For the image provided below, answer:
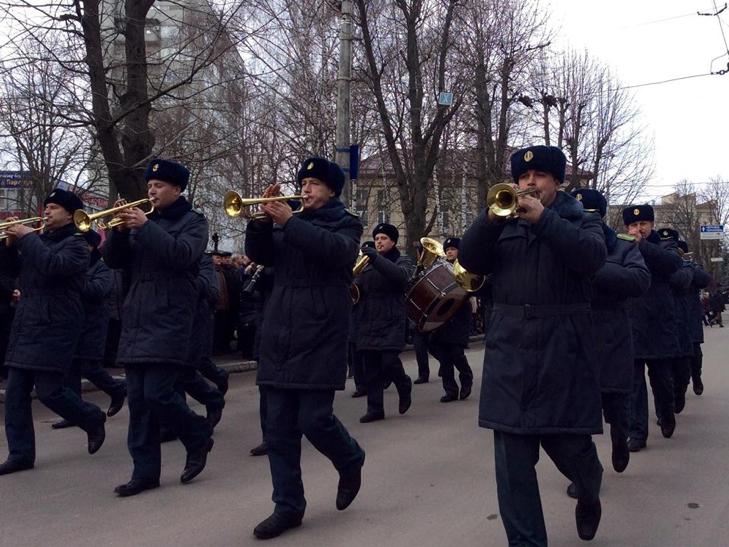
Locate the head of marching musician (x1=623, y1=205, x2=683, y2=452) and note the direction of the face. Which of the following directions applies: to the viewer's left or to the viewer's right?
to the viewer's left

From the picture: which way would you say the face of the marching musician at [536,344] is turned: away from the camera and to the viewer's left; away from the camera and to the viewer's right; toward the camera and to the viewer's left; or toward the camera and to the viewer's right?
toward the camera and to the viewer's left

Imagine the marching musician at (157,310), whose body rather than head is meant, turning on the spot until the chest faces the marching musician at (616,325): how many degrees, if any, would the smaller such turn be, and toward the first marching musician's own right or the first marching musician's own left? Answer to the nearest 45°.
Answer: approximately 135° to the first marching musician's own left

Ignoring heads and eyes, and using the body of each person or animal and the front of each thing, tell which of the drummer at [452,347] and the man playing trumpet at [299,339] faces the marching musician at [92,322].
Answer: the drummer

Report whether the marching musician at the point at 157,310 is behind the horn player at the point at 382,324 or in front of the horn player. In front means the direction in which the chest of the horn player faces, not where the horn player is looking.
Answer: in front

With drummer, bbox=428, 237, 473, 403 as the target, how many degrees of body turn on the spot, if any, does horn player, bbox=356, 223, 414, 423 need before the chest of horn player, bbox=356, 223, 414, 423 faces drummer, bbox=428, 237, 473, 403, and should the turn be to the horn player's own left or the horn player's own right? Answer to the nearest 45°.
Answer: approximately 180°

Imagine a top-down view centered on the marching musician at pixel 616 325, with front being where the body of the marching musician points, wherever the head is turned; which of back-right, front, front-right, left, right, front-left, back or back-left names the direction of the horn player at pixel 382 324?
right

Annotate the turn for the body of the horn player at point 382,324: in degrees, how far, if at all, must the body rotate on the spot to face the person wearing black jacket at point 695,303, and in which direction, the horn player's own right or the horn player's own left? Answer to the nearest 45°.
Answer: approximately 135° to the horn player's own left
